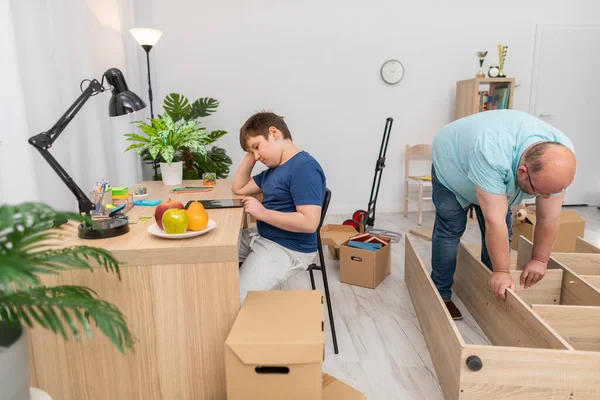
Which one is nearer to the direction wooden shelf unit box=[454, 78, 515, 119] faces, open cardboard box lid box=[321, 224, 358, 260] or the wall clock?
the open cardboard box lid

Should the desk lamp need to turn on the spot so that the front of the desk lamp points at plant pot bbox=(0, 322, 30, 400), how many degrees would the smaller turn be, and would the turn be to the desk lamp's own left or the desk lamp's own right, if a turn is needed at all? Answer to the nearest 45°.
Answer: approximately 90° to the desk lamp's own right

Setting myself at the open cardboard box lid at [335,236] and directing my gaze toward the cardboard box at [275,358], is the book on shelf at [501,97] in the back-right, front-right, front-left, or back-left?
back-left

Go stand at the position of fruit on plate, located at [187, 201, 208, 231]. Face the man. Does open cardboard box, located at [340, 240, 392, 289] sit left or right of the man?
left

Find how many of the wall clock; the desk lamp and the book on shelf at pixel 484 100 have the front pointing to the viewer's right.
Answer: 1

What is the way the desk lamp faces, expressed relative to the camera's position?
facing to the right of the viewer

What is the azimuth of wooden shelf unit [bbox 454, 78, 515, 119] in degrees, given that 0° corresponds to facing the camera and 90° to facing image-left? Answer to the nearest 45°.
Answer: approximately 315°

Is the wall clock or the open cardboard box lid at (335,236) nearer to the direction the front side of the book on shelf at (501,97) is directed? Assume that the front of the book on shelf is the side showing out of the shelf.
the open cardboard box lid

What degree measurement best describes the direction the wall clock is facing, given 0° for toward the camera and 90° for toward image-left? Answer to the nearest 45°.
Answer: approximately 0°

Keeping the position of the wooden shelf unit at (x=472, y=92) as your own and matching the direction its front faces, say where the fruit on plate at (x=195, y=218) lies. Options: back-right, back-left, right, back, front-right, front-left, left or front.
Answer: front-right

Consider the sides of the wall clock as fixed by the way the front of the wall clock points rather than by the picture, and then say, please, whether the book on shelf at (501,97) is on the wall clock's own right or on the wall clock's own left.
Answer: on the wall clock's own left

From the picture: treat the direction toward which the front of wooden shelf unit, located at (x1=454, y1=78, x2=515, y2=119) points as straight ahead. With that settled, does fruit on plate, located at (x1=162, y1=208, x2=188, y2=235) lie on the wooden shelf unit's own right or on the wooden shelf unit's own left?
on the wooden shelf unit's own right
